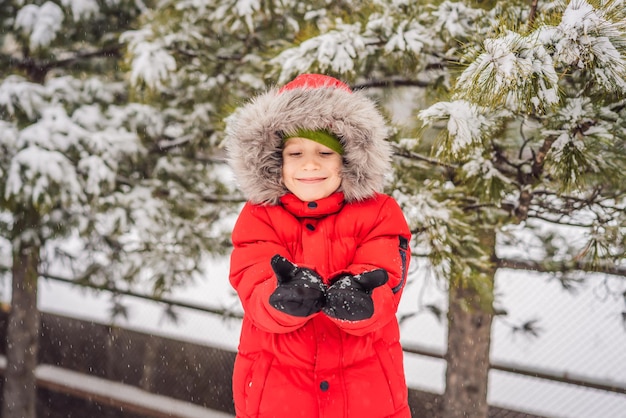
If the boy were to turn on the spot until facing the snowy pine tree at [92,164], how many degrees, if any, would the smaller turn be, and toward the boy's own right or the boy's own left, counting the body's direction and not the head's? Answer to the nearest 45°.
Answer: approximately 135° to the boy's own right

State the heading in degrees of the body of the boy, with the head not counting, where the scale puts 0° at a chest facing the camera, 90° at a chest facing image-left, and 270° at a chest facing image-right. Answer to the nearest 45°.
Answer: approximately 0°
